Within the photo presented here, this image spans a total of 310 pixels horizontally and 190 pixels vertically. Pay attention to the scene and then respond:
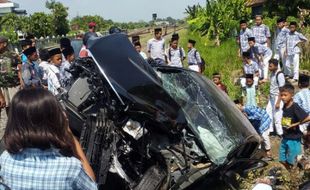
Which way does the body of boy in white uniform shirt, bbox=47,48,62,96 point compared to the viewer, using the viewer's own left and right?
facing the viewer and to the right of the viewer

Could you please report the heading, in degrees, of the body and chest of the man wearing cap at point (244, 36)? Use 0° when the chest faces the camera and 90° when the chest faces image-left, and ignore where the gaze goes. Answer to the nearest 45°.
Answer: approximately 45°

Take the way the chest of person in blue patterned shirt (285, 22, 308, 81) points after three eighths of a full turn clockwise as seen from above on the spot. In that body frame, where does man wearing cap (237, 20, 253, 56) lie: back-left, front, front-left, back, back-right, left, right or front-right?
left

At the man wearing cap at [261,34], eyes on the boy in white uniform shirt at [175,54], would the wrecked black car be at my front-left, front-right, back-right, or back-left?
front-left

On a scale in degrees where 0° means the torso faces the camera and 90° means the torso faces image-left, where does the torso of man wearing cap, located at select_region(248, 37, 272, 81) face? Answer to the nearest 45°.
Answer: approximately 45°

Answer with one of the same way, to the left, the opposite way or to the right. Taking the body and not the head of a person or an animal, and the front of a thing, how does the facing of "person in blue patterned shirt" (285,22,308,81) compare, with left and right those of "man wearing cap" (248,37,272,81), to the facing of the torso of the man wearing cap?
the same way

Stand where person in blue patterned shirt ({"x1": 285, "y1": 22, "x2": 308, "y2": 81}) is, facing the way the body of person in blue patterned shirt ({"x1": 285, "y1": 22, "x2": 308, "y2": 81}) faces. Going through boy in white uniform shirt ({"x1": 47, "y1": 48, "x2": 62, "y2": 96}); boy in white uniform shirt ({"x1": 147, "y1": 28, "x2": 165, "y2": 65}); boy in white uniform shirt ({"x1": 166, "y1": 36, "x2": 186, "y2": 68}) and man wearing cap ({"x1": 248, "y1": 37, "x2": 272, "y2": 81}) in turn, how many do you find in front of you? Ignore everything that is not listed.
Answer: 4

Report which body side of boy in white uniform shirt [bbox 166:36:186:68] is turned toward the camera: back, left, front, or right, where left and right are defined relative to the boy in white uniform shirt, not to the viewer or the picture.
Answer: front

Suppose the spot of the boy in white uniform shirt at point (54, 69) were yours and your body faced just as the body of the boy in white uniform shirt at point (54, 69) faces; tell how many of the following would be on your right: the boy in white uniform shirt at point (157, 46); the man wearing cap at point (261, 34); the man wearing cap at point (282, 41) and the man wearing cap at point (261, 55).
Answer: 0

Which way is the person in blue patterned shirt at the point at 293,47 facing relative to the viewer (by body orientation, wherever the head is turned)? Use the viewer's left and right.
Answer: facing the viewer and to the left of the viewer

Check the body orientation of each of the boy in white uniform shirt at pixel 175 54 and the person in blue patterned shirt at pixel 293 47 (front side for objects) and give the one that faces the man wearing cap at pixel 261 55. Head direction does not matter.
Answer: the person in blue patterned shirt at pixel 293 47

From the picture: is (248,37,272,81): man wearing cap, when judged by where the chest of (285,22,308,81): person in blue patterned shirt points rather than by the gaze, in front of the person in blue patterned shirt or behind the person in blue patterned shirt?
in front

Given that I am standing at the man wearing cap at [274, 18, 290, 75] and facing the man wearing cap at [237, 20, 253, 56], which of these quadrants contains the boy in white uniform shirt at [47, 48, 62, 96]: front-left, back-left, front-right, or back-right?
front-left

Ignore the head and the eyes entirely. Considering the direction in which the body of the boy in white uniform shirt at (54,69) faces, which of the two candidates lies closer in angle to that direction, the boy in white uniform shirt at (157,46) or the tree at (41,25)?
the boy in white uniform shirt

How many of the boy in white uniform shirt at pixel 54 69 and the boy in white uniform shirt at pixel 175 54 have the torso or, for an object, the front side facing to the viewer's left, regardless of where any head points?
0
